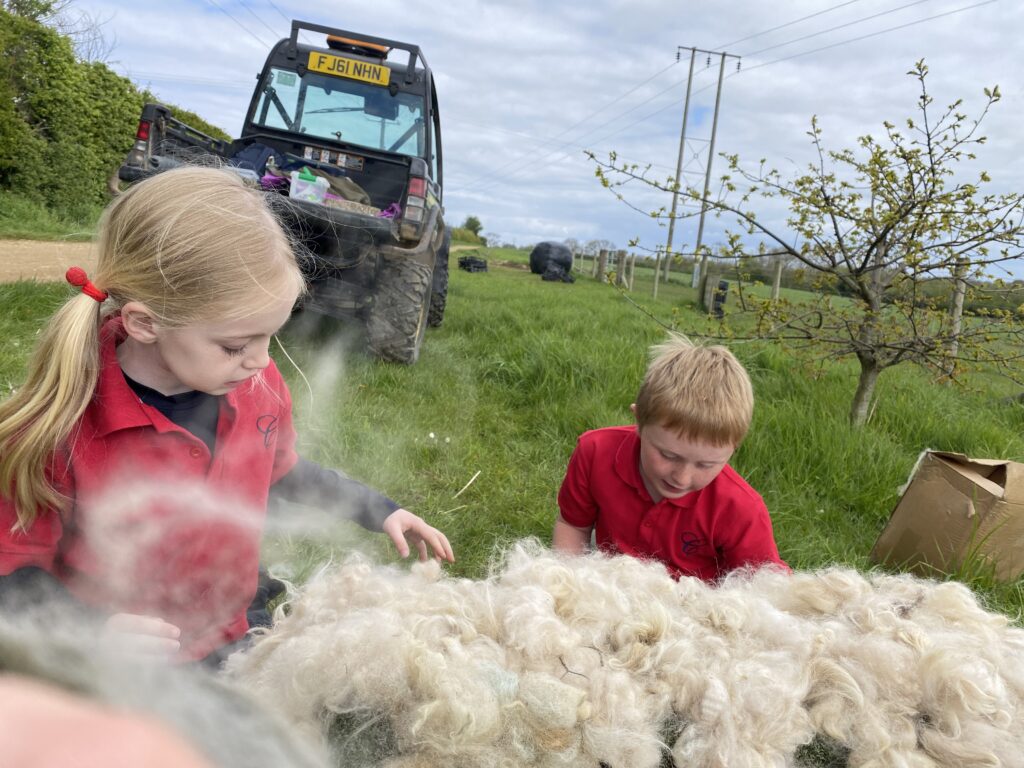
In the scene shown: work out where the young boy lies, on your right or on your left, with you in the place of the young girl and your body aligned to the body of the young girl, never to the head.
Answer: on your left

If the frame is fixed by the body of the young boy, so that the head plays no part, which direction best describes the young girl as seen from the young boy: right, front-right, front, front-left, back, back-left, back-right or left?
front-right

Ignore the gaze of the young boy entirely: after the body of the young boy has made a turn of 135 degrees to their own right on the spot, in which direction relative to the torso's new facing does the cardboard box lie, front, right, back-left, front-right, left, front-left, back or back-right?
right

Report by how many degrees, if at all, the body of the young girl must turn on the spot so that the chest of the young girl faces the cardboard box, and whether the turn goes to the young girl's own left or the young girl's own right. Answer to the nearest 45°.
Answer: approximately 45° to the young girl's own left

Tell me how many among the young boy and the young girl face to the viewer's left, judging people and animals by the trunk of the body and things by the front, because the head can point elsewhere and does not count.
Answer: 0

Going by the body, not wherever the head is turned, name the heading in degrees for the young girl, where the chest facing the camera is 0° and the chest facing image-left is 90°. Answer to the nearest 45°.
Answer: approximately 315°

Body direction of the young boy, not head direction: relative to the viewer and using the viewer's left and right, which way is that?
facing the viewer

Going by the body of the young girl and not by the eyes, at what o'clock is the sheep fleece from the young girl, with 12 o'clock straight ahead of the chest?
The sheep fleece is roughly at 12 o'clock from the young girl.

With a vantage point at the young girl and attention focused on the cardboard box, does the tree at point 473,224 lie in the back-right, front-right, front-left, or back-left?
front-left

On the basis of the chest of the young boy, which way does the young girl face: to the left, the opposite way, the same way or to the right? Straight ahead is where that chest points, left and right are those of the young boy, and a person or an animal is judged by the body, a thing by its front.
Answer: to the left
